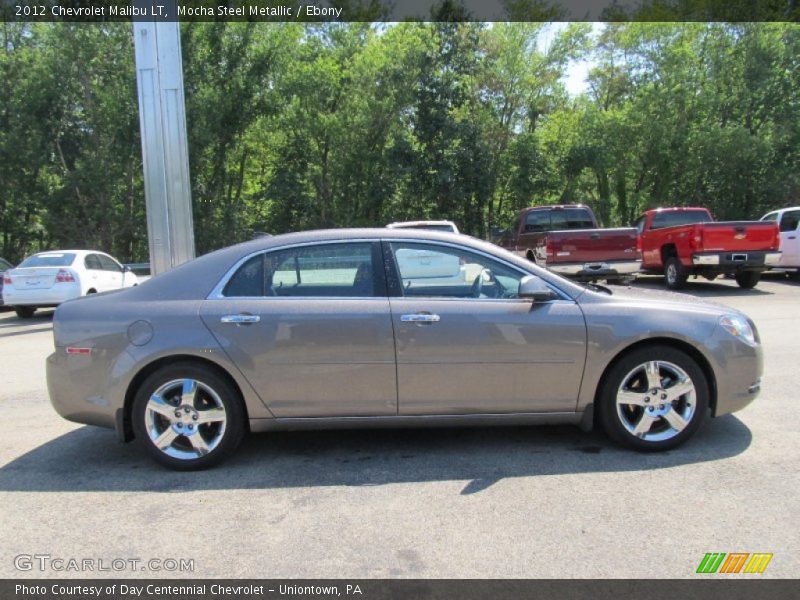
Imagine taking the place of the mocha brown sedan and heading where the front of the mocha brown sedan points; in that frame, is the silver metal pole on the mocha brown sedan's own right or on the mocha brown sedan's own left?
on the mocha brown sedan's own left

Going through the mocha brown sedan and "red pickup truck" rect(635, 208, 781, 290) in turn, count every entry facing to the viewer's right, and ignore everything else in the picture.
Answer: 1

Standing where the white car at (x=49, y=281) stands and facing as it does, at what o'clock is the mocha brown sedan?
The mocha brown sedan is roughly at 4 o'clock from the white car.

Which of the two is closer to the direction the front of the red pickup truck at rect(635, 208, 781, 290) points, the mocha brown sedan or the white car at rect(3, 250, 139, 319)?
the white car

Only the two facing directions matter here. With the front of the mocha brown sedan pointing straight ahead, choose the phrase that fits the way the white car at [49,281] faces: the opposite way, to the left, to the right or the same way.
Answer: to the left

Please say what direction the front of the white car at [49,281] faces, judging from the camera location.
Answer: facing away from the viewer and to the right of the viewer

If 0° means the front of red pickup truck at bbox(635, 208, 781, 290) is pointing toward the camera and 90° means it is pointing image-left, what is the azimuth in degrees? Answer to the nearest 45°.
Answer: approximately 135°

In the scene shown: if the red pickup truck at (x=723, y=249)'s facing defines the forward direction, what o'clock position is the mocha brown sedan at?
The mocha brown sedan is roughly at 8 o'clock from the red pickup truck.

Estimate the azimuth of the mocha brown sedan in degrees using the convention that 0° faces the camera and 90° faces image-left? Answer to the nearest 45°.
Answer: approximately 270°
